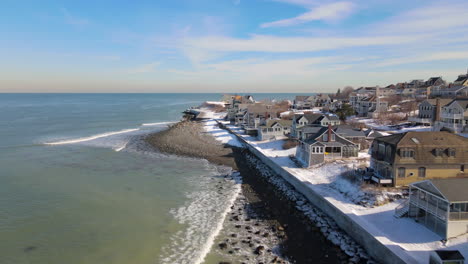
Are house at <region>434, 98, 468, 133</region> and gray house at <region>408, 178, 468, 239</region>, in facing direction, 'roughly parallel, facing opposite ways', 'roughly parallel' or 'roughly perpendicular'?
roughly parallel

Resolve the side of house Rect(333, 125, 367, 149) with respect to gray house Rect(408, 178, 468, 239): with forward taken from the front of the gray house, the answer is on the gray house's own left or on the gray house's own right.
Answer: on the gray house's own right

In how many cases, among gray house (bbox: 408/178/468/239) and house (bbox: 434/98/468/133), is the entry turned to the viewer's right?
0

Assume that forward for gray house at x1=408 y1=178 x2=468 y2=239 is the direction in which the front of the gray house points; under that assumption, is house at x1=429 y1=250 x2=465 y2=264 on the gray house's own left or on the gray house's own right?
on the gray house's own left

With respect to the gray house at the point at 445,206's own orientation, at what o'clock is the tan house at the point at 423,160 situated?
The tan house is roughly at 4 o'clock from the gray house.

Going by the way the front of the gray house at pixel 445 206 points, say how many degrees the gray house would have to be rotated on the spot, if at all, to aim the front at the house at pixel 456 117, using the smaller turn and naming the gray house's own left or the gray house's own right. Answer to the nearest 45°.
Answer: approximately 135° to the gray house's own right

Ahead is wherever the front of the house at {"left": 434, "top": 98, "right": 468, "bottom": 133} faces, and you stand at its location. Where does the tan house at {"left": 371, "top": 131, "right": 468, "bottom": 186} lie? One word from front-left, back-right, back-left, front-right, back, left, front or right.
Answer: front-left

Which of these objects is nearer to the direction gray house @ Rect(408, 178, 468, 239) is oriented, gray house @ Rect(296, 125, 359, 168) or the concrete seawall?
the concrete seawall

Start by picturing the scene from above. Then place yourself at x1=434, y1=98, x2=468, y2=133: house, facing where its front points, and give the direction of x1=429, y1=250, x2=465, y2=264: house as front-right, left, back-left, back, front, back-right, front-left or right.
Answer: front-left

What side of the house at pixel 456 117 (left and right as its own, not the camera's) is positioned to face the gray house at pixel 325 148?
front

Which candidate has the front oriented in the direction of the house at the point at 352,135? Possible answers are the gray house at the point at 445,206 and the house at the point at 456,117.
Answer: the house at the point at 456,117

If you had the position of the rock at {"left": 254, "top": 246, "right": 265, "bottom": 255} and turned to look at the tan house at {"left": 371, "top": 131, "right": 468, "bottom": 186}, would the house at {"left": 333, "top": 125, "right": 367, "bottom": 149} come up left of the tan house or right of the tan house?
left

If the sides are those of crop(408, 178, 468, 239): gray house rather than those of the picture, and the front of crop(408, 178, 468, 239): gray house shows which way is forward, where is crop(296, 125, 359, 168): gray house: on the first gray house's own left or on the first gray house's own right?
on the first gray house's own right

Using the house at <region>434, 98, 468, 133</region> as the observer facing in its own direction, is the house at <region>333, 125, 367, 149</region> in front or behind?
in front

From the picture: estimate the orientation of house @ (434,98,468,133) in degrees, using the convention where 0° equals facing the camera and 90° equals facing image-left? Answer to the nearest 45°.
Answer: approximately 45°

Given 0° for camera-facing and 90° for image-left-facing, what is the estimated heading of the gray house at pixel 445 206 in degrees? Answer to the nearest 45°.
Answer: approximately 45°
